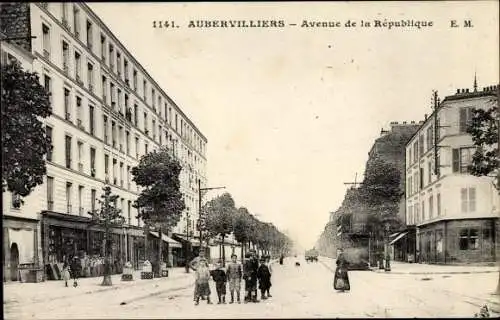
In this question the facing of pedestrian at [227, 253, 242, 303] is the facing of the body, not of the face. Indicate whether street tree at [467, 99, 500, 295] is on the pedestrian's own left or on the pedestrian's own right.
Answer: on the pedestrian's own left

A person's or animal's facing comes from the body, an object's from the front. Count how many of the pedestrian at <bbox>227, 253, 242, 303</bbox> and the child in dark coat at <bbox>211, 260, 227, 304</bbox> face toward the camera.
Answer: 2

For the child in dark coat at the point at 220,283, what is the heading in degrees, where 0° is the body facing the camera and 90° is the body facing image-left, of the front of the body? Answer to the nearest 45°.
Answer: approximately 0°

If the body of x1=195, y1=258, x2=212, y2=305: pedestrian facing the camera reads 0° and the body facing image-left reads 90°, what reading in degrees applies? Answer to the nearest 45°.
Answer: approximately 0°

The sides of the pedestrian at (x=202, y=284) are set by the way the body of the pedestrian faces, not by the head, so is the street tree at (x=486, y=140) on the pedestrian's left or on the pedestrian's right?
on the pedestrian's left

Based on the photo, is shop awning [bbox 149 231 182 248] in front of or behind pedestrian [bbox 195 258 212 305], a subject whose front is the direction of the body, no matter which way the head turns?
behind
